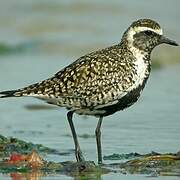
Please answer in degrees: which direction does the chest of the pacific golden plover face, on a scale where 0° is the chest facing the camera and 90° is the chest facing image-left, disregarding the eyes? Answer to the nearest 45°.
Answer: approximately 270°
